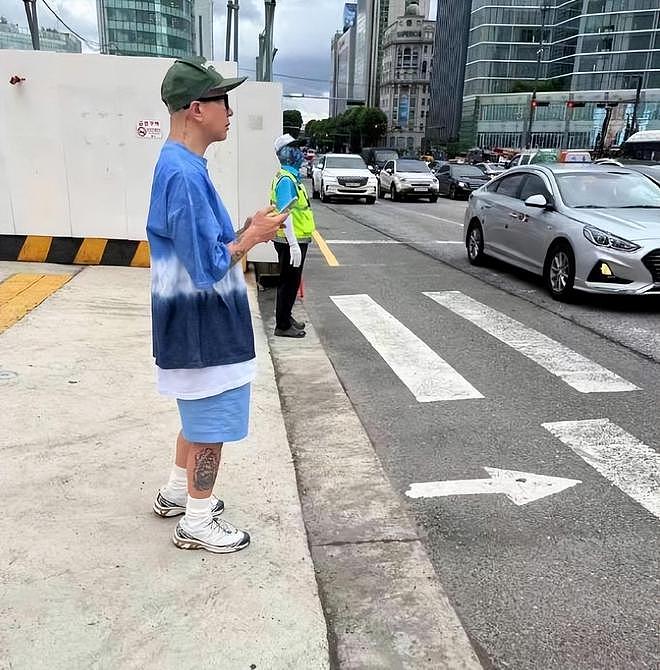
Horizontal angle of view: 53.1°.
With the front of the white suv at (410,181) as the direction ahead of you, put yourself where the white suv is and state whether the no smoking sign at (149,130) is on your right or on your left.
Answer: on your right

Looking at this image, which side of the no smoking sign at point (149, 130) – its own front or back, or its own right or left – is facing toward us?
front

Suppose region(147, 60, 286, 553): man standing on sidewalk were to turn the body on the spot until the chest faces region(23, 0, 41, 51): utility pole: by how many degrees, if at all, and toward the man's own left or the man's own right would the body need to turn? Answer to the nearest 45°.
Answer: approximately 90° to the man's own left

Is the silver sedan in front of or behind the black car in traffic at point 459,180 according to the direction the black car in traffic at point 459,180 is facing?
in front

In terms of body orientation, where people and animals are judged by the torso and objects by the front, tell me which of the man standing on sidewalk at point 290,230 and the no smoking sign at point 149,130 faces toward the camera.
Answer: the no smoking sign

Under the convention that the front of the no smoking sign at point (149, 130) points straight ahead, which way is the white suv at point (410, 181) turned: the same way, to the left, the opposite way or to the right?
the same way

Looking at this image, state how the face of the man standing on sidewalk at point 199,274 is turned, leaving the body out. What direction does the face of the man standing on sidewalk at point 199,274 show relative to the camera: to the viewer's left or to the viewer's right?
to the viewer's right

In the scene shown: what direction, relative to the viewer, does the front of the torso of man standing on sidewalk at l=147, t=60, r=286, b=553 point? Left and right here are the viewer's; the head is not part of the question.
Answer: facing to the right of the viewer

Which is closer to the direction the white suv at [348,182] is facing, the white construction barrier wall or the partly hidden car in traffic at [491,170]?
the white construction barrier wall

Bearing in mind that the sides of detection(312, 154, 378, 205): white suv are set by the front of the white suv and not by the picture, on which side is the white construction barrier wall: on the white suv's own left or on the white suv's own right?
on the white suv's own right

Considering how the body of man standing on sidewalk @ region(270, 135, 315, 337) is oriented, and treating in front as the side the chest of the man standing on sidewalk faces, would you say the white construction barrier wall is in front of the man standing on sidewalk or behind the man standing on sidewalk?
behind

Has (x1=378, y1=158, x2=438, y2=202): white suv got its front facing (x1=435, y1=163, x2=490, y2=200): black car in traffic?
no

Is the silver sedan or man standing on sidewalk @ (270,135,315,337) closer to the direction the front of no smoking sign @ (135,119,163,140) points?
the man standing on sidewalk

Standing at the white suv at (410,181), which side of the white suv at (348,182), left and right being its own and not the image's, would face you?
left

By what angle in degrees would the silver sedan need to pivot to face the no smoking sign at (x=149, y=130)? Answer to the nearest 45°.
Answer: approximately 135° to its right

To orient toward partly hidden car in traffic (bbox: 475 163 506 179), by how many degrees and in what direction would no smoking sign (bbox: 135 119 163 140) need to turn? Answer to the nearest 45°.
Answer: approximately 135° to its left

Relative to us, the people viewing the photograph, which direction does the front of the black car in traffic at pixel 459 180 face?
facing the viewer and to the right of the viewer
